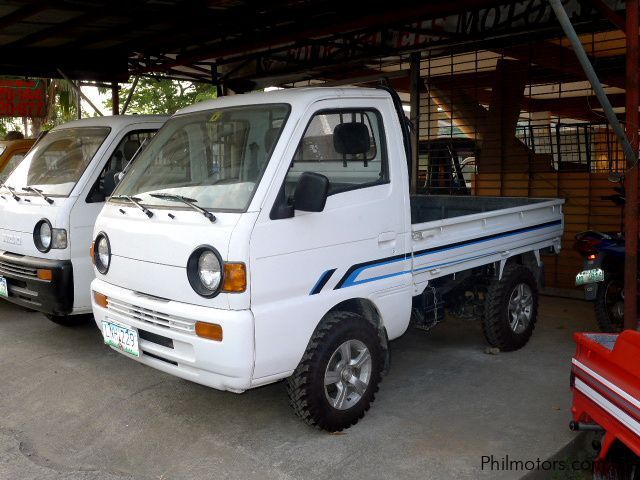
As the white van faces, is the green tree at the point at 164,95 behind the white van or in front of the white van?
behind

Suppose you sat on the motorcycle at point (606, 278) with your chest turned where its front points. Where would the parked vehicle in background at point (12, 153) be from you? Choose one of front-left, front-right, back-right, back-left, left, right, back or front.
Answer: back-left

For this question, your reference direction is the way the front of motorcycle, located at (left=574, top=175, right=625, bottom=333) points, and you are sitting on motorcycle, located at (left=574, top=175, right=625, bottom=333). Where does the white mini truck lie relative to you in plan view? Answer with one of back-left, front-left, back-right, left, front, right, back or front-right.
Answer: back

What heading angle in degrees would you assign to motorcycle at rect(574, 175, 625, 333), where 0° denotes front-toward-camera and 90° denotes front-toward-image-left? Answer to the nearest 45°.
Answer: approximately 225°

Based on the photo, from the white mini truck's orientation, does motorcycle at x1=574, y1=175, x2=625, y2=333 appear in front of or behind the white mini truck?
behind

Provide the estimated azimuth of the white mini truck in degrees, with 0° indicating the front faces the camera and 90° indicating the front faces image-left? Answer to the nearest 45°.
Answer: approximately 45°

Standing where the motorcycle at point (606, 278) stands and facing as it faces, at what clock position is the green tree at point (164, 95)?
The green tree is roughly at 9 o'clock from the motorcycle.

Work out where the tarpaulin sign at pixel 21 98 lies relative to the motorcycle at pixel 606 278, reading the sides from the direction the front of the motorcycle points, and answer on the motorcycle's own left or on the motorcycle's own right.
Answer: on the motorcycle's own left

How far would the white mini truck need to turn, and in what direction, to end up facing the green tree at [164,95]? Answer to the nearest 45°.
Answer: approximately 135° to its right
